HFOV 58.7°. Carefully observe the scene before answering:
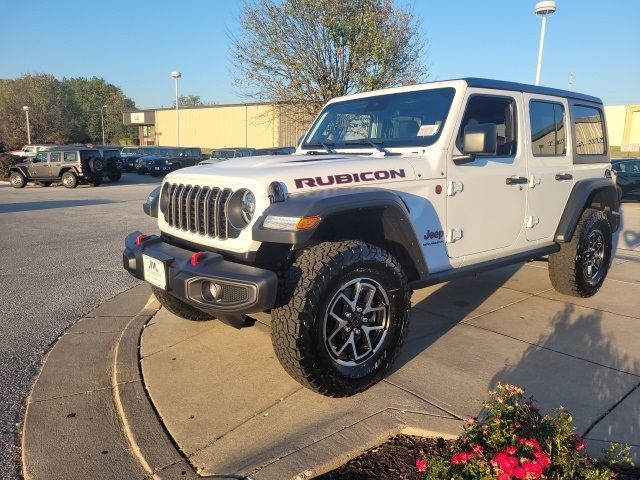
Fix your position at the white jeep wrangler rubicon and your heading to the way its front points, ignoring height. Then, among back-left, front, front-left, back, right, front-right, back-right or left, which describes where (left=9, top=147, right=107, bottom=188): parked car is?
right

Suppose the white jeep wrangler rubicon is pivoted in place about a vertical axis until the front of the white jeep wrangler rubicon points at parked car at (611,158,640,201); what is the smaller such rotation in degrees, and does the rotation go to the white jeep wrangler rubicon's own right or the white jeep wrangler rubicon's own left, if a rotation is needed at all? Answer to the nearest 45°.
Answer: approximately 180°

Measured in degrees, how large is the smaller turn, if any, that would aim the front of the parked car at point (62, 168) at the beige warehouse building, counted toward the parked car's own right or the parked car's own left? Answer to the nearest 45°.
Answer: approximately 90° to the parked car's own right

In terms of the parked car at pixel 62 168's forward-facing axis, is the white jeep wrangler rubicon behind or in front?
behind

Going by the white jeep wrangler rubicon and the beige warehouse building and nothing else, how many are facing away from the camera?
0

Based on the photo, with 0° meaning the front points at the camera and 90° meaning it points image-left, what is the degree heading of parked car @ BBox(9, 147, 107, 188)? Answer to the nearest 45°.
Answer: approximately 135°

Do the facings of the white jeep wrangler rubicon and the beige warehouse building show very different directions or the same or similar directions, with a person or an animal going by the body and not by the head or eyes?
same or similar directions

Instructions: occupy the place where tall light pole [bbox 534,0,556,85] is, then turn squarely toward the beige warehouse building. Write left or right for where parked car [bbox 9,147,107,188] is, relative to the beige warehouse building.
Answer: left

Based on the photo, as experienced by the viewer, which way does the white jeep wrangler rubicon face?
facing the viewer and to the left of the viewer

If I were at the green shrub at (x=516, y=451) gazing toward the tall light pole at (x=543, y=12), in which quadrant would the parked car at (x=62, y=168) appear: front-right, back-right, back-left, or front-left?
front-left
